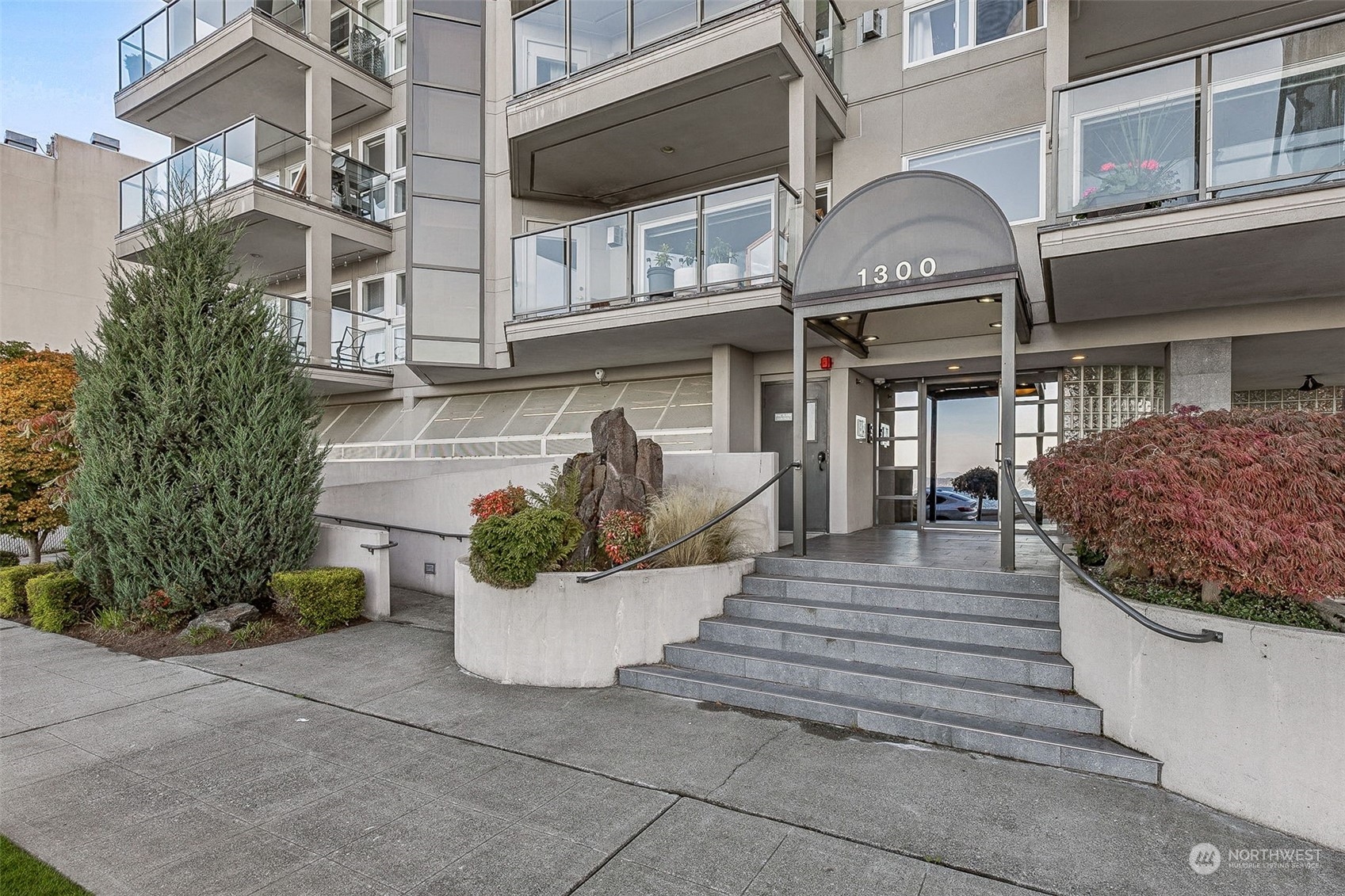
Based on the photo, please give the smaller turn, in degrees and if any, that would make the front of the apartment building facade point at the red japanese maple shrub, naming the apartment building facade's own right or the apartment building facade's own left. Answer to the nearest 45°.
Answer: approximately 45° to the apartment building facade's own left

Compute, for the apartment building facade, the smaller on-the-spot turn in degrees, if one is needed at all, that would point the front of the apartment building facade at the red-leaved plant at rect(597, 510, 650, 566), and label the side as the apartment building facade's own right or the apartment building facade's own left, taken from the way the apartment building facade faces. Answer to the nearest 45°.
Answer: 0° — it already faces it

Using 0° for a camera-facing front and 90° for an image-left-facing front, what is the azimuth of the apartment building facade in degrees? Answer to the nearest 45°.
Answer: approximately 45°

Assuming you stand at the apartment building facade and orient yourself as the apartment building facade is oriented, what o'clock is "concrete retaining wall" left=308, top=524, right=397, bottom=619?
The concrete retaining wall is roughly at 1 o'clock from the apartment building facade.

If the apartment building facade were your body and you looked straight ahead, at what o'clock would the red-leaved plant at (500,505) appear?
The red-leaved plant is roughly at 12 o'clock from the apartment building facade.

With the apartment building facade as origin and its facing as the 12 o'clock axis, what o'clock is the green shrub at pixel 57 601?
The green shrub is roughly at 1 o'clock from the apartment building facade.
